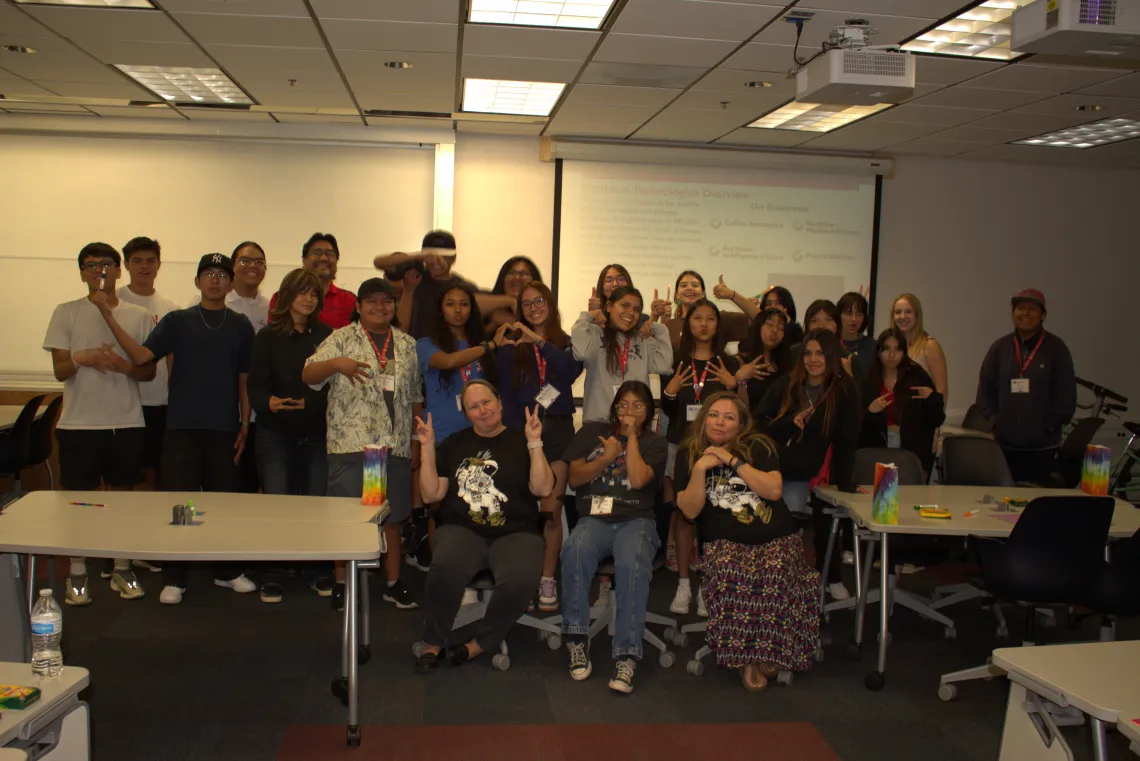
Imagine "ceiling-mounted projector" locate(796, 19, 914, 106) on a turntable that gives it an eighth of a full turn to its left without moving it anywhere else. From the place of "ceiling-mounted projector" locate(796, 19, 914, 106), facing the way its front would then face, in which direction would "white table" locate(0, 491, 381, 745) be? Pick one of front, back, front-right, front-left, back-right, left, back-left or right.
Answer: left

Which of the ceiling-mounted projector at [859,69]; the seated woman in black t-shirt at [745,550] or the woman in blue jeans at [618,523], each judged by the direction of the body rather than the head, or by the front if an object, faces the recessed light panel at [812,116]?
the ceiling-mounted projector

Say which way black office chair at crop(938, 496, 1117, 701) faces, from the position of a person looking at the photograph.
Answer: facing away from the viewer and to the left of the viewer

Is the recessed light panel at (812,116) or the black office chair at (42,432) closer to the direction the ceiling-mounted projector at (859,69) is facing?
the recessed light panel

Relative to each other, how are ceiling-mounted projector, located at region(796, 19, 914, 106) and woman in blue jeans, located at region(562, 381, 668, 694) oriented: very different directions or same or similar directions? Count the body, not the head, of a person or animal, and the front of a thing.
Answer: very different directions

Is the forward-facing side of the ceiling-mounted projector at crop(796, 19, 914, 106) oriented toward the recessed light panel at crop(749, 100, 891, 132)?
yes

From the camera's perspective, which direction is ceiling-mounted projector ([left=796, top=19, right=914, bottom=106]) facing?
away from the camera

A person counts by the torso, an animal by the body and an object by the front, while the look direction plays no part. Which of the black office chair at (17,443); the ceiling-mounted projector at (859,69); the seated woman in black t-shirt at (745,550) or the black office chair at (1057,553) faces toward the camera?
the seated woman in black t-shirt

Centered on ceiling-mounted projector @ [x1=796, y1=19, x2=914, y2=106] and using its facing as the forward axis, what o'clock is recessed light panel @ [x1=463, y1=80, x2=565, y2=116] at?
The recessed light panel is roughly at 10 o'clock from the ceiling-mounted projector.

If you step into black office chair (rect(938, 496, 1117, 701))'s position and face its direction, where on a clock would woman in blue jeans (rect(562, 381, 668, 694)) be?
The woman in blue jeans is roughly at 10 o'clock from the black office chair.
